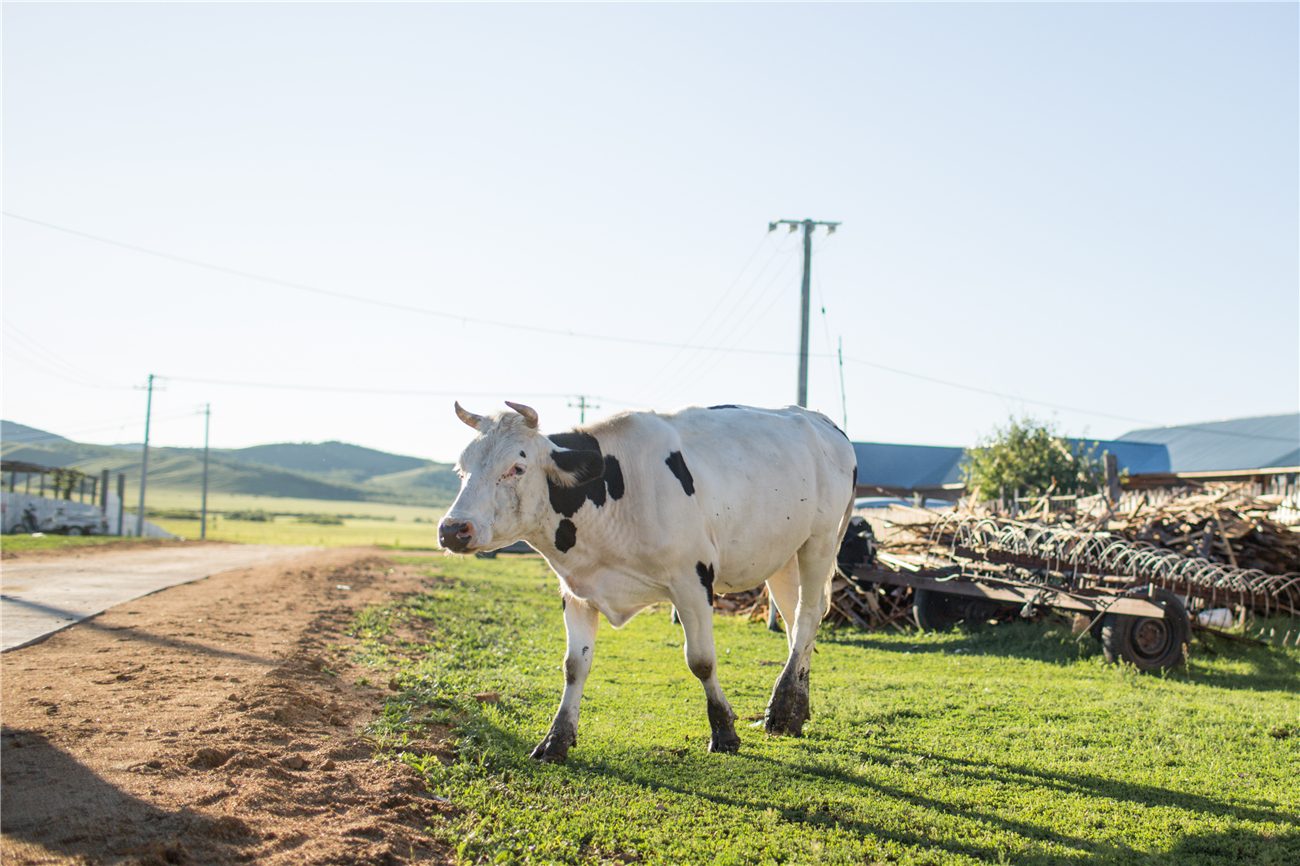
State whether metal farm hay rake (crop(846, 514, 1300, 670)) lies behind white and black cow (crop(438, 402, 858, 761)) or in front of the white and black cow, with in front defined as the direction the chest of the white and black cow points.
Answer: behind

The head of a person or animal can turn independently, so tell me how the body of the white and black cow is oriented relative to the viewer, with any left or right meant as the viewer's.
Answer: facing the viewer and to the left of the viewer

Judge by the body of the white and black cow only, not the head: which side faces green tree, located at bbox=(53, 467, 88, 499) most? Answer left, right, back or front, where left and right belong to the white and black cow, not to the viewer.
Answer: right

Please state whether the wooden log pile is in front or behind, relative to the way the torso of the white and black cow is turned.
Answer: behind

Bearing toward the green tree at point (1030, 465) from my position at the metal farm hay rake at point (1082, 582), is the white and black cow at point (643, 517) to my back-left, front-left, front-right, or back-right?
back-left
